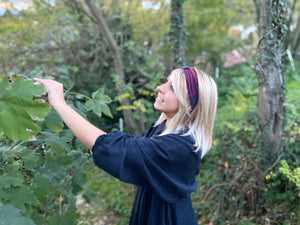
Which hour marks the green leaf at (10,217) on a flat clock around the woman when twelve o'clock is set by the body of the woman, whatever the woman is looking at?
The green leaf is roughly at 11 o'clock from the woman.

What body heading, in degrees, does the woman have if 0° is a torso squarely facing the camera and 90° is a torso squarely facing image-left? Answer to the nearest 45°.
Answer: approximately 90°

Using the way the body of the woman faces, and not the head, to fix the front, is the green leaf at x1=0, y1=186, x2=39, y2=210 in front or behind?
in front

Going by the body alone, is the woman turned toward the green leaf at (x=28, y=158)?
yes

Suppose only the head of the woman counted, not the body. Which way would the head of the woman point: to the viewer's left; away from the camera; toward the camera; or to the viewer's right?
to the viewer's left

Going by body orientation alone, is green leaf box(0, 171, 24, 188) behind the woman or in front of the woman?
in front
